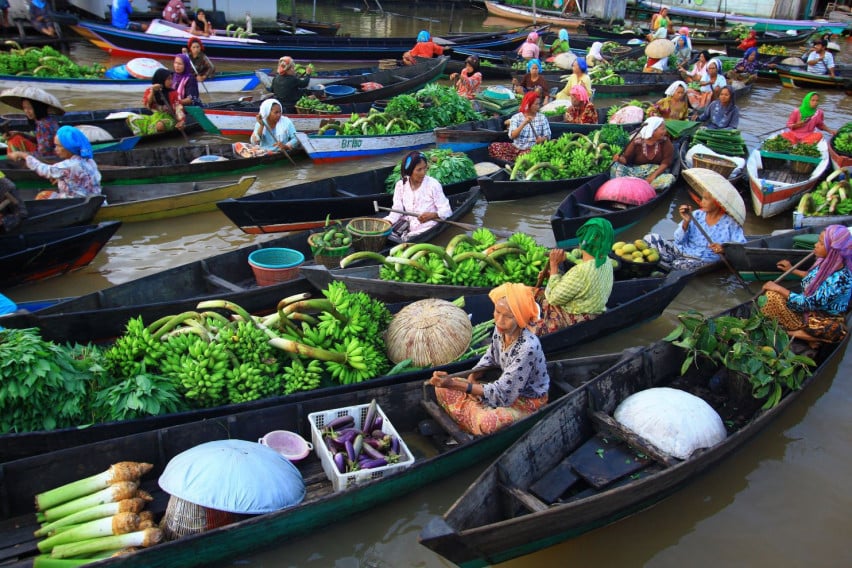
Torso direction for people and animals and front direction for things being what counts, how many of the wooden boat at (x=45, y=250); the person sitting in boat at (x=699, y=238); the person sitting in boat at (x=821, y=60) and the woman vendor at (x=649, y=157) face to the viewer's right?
1

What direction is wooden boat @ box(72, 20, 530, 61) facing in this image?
to the viewer's left

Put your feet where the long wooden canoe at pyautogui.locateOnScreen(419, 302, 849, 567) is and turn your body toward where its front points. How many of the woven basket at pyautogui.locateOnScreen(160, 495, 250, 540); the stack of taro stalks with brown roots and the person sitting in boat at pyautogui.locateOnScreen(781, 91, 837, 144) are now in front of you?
2

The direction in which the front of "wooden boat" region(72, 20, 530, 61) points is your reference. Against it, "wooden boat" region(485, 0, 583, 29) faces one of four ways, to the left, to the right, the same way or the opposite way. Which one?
the same way

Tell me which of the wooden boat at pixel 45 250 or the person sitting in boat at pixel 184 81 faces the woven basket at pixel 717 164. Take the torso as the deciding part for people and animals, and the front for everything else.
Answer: the wooden boat

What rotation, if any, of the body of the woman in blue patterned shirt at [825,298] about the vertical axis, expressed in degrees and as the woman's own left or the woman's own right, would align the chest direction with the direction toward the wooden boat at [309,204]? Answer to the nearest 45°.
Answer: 0° — they already face it

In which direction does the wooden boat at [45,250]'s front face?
to the viewer's right

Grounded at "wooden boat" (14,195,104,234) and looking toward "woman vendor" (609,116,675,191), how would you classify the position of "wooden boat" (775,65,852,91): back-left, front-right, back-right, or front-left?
front-left

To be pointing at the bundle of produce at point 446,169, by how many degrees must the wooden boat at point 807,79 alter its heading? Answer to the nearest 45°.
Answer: approximately 90° to its left

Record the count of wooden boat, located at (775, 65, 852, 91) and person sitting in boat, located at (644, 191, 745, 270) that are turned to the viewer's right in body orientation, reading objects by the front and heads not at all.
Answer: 0

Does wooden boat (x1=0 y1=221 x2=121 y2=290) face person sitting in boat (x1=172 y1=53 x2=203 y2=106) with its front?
no

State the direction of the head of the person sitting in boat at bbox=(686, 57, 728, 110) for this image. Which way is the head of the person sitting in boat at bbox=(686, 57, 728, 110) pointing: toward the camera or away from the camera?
toward the camera

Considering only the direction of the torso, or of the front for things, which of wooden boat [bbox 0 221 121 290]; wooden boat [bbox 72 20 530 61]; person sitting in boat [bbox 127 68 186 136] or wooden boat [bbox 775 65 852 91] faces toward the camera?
the person sitting in boat

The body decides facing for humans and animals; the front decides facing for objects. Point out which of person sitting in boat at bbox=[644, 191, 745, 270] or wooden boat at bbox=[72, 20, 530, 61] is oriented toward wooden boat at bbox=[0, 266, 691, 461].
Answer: the person sitting in boat

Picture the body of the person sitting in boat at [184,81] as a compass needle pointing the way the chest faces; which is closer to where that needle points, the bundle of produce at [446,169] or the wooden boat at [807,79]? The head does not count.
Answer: the bundle of produce

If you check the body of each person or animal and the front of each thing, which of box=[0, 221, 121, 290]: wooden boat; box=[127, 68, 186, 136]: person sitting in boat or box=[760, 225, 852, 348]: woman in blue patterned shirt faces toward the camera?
the person sitting in boat

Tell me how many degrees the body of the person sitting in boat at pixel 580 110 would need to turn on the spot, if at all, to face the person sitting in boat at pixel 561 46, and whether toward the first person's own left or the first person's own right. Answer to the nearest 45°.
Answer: approximately 135° to the first person's own right

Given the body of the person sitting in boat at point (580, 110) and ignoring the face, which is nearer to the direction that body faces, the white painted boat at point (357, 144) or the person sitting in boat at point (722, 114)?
the white painted boat

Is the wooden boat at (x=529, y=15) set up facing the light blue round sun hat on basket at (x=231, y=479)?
no

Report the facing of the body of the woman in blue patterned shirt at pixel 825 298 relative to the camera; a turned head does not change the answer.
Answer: to the viewer's left

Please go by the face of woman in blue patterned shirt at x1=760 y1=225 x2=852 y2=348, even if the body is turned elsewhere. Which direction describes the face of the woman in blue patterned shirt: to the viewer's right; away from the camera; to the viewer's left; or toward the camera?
to the viewer's left
